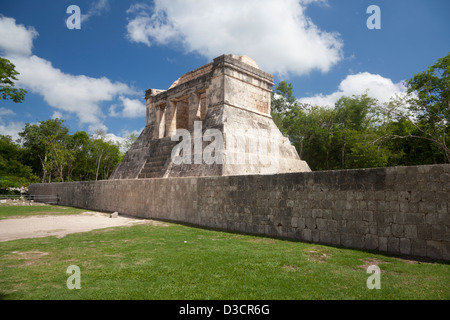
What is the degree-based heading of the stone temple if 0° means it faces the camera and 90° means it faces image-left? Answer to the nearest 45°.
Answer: approximately 45°

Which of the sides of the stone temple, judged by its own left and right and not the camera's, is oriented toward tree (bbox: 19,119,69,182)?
right

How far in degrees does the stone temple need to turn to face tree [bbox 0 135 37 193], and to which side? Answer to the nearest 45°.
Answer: approximately 90° to its right
